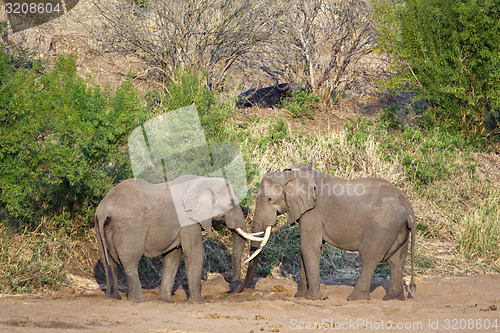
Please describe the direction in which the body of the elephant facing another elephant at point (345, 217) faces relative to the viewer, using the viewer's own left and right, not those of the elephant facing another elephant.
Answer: facing to the left of the viewer

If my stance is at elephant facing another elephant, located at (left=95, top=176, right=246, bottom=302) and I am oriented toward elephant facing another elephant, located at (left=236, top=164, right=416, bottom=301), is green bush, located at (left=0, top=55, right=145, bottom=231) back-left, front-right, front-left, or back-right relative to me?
back-left

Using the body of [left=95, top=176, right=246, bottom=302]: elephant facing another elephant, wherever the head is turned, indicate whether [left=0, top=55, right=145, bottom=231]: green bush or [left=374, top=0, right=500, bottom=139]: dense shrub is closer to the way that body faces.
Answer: the dense shrub

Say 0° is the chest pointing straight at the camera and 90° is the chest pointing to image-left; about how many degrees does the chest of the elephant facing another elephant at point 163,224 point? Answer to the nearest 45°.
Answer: approximately 270°

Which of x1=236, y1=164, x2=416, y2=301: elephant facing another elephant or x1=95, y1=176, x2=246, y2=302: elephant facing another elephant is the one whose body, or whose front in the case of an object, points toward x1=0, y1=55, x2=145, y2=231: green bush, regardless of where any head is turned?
x1=236, y1=164, x2=416, y2=301: elephant facing another elephant

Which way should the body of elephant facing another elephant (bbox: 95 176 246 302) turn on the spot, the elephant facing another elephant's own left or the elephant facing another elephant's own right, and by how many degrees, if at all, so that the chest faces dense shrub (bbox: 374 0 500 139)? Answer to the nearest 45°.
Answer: approximately 45° to the elephant facing another elephant's own left

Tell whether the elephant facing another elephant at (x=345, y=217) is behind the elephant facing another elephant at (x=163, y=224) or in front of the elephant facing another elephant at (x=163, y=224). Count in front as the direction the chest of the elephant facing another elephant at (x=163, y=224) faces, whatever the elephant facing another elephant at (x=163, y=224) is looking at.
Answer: in front

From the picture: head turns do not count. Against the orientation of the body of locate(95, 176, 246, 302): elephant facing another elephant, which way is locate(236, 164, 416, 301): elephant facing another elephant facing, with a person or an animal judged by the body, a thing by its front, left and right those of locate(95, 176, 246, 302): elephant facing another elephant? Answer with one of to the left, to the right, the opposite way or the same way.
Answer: the opposite way

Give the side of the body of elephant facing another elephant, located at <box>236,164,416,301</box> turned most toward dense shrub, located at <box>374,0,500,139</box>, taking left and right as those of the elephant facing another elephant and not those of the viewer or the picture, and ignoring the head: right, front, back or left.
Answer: right

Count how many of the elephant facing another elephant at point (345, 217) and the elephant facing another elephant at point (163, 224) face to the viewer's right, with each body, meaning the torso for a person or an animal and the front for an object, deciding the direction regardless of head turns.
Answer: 1

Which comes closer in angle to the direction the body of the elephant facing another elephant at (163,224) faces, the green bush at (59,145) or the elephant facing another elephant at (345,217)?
the elephant facing another elephant

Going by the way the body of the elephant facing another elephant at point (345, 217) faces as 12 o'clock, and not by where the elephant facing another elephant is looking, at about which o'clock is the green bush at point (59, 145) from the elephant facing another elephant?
The green bush is roughly at 12 o'clock from the elephant facing another elephant.

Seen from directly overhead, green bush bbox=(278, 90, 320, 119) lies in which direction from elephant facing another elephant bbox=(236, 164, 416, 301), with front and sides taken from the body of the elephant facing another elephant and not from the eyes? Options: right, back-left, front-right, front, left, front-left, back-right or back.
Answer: right
